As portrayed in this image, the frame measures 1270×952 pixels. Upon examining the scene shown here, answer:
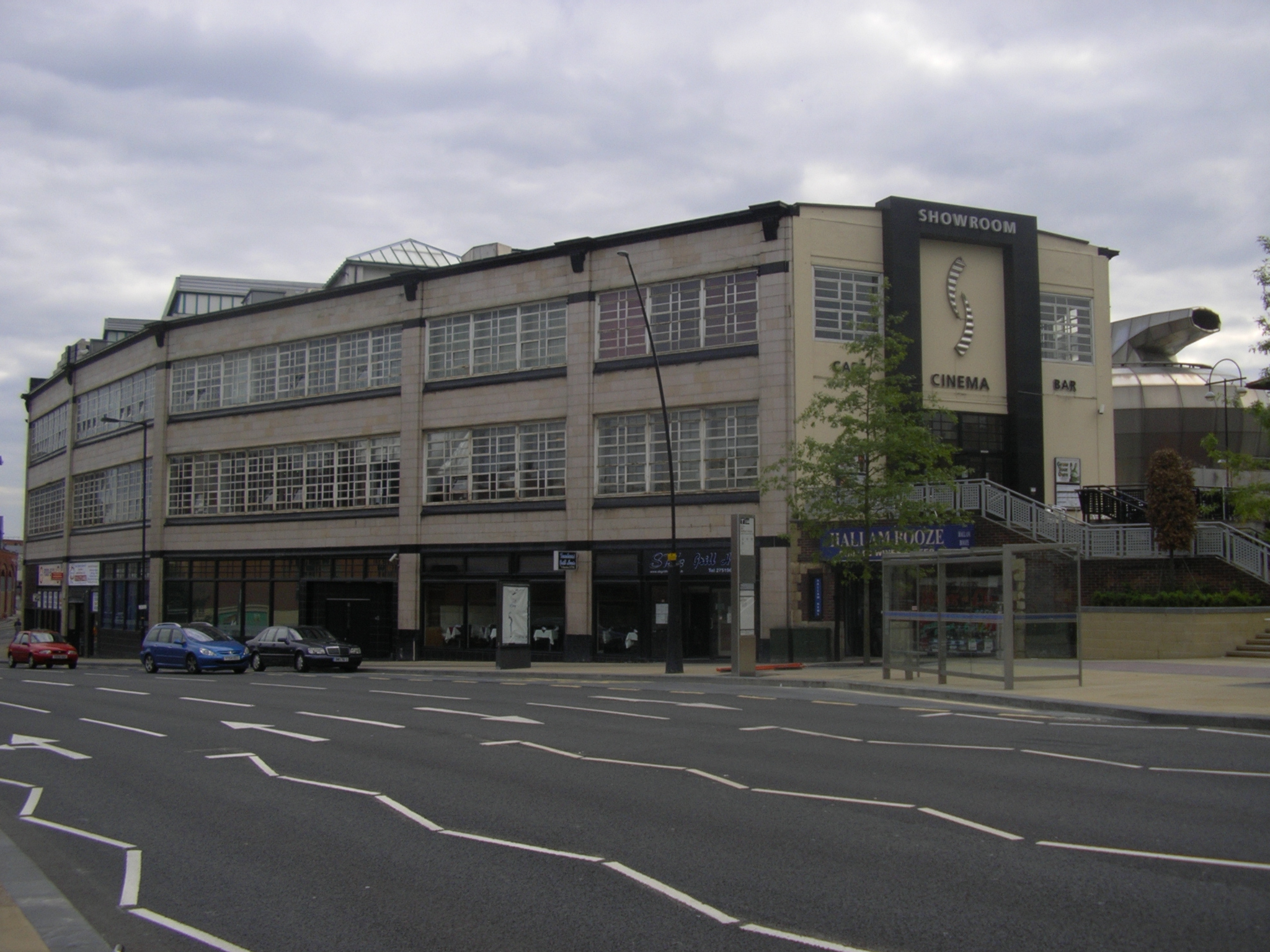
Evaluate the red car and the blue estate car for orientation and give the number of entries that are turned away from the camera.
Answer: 0

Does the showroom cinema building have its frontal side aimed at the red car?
no

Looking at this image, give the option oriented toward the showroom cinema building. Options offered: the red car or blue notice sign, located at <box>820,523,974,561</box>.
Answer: the red car

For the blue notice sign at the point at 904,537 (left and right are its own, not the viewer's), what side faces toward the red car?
right

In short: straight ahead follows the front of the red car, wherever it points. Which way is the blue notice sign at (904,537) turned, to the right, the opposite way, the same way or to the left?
to the right

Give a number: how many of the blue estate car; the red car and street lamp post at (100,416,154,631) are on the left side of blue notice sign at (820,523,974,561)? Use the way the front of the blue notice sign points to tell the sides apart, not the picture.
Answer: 0

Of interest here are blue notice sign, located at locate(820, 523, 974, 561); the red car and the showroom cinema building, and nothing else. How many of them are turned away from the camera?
0

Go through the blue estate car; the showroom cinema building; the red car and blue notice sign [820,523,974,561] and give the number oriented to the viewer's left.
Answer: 0

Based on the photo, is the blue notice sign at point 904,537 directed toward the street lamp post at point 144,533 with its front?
no

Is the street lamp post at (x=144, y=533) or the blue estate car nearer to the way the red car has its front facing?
the blue estate car

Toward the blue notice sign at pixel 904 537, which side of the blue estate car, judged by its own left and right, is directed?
front

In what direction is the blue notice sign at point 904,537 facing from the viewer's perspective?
toward the camera

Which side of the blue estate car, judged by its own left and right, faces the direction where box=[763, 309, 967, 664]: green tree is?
front

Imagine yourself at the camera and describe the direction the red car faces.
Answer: facing the viewer and to the right of the viewer
